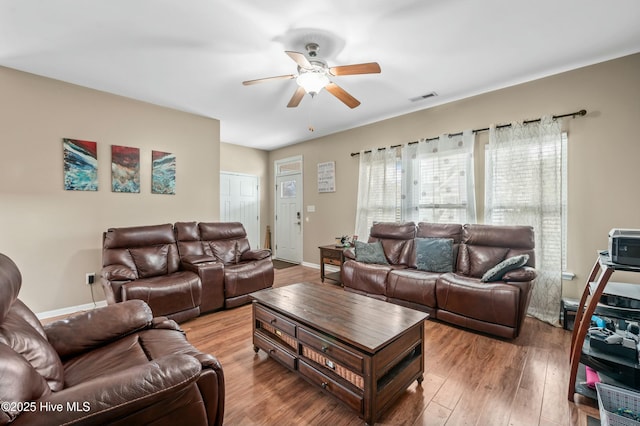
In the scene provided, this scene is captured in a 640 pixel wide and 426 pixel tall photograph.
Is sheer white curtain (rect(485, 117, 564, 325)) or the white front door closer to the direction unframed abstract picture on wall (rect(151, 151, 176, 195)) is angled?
the sheer white curtain

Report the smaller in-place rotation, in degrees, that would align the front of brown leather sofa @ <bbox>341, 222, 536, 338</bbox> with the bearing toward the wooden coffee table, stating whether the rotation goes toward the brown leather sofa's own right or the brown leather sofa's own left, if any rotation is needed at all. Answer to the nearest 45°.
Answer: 0° — it already faces it

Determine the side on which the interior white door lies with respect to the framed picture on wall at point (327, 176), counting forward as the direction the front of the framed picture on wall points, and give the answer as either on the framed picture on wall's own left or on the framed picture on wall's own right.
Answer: on the framed picture on wall's own right

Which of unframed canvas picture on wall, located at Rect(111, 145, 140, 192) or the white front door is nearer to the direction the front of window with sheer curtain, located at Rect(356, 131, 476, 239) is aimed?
the unframed canvas picture on wall

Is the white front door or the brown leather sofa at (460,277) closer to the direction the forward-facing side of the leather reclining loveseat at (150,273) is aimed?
the brown leather sofa

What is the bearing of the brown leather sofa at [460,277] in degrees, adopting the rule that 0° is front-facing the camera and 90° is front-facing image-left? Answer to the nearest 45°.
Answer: approximately 45°

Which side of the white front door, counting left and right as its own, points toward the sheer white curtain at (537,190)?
left
